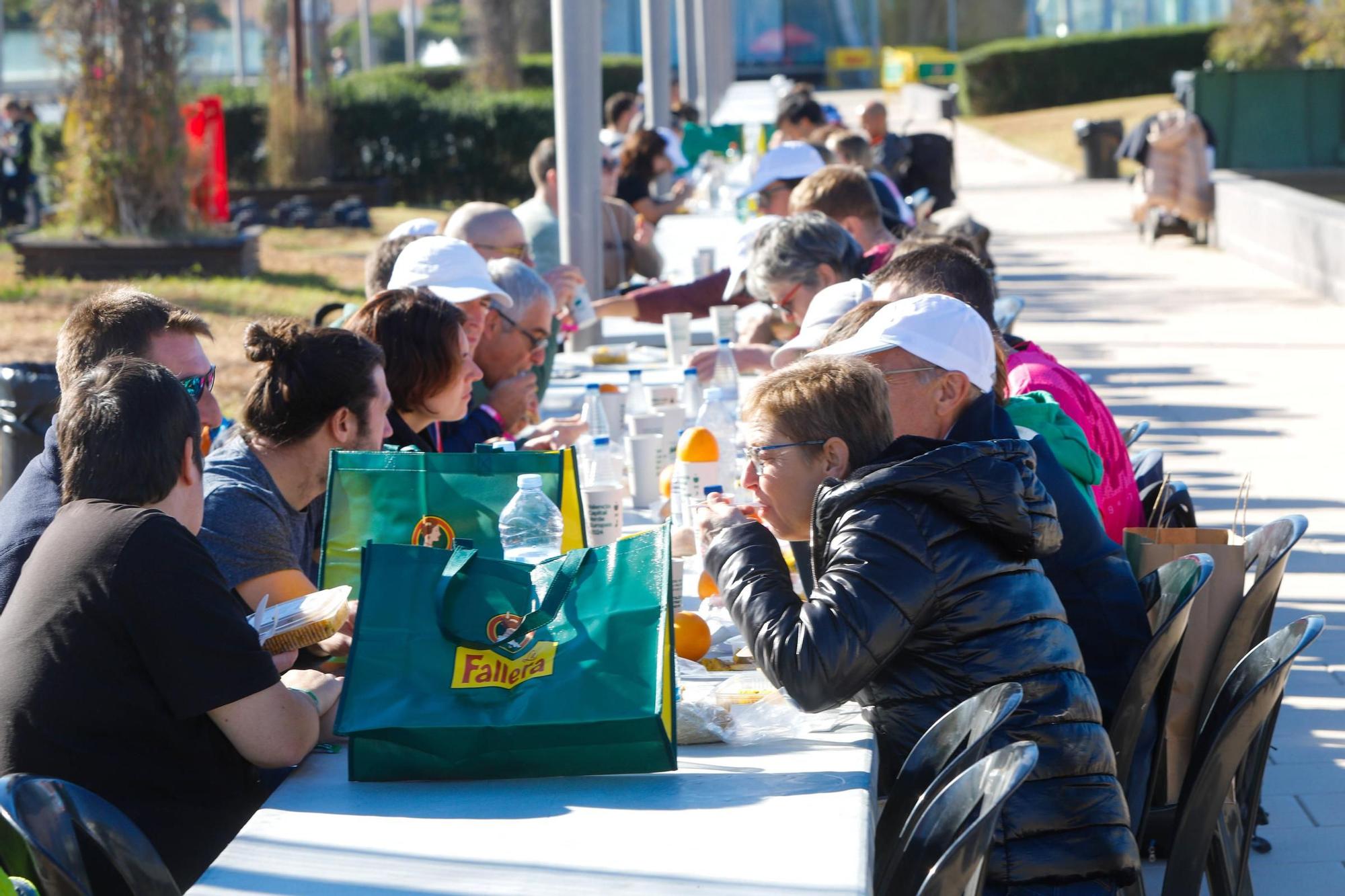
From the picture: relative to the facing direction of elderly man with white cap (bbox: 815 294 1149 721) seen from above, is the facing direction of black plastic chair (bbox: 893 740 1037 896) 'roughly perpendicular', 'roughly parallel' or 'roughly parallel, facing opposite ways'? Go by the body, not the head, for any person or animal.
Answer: roughly parallel

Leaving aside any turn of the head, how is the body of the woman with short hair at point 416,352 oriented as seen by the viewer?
to the viewer's right

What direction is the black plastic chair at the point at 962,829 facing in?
to the viewer's left

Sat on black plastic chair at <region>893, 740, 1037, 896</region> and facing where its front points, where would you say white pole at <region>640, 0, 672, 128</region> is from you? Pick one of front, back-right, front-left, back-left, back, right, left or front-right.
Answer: right

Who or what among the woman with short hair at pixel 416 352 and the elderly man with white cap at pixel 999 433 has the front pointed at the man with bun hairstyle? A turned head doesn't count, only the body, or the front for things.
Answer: the elderly man with white cap

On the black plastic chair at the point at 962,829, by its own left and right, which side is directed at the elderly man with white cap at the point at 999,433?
right

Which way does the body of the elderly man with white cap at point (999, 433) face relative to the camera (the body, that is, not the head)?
to the viewer's left

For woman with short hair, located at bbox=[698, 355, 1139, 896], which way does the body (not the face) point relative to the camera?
to the viewer's left

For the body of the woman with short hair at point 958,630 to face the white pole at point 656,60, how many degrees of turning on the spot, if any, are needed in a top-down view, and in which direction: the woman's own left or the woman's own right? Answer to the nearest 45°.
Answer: approximately 90° to the woman's own right

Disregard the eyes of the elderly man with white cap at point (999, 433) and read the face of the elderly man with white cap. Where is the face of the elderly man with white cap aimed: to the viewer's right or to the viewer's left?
to the viewer's left

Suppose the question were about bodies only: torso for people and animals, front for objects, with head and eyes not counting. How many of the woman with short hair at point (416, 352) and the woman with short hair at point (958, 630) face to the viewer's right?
1

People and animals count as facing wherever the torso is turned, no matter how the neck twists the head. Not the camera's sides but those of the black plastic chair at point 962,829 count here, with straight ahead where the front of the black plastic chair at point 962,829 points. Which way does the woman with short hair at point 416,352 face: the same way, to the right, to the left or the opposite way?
the opposite way

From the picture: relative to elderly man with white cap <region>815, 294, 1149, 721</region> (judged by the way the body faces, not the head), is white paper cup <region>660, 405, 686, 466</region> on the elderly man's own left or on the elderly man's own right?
on the elderly man's own right

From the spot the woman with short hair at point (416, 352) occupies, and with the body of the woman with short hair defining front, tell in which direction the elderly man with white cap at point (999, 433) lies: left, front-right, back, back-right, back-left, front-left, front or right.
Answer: front-right

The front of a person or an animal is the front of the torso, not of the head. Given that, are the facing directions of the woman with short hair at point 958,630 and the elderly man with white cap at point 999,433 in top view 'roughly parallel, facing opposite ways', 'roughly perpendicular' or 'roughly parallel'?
roughly parallel
